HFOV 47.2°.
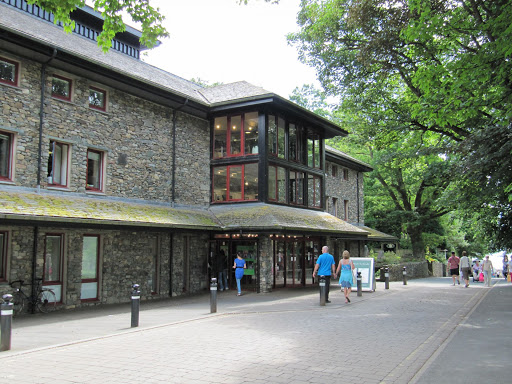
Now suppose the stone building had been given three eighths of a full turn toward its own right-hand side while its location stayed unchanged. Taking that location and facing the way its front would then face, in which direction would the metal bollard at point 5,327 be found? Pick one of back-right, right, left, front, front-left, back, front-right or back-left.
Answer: left

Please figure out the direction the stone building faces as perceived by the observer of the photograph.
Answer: facing the viewer and to the right of the viewer

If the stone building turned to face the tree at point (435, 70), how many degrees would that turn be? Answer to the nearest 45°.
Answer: approximately 45° to its left
